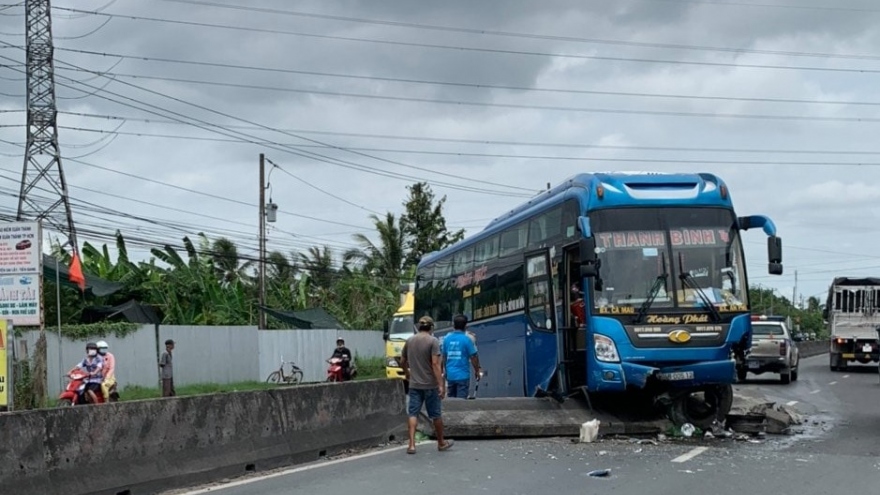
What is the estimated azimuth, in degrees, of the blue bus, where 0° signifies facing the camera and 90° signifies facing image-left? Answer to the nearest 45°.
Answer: approximately 315°

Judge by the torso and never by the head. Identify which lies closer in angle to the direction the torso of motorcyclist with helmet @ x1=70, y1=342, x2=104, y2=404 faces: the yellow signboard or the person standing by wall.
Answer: the yellow signboard

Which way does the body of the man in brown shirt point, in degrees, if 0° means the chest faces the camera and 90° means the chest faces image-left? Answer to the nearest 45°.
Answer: approximately 180°

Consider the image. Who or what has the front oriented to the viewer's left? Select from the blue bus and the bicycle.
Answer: the bicycle

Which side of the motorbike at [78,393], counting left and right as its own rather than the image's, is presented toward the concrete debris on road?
left

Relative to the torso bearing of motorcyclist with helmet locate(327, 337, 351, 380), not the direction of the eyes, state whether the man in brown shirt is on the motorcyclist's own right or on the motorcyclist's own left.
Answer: on the motorcyclist's own left

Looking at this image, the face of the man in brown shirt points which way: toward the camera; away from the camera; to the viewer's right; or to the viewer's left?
away from the camera

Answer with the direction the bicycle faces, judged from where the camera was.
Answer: facing to the left of the viewer
